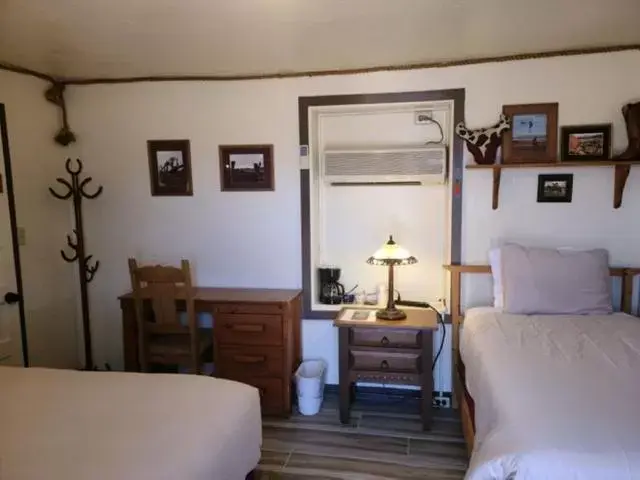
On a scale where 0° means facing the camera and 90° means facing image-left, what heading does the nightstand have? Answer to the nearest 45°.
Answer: approximately 0°

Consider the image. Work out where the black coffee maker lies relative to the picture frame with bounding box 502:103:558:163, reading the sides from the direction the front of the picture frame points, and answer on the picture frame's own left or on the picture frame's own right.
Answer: on the picture frame's own right

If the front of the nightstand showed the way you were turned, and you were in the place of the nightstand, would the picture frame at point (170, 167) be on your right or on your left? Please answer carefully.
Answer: on your right

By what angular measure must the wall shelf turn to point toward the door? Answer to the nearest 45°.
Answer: approximately 45° to its right

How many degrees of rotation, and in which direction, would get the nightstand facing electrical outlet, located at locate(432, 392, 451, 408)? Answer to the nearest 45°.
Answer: approximately 135° to its left

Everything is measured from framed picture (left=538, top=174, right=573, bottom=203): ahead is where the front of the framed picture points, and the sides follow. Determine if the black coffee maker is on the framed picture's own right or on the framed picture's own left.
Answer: on the framed picture's own right
